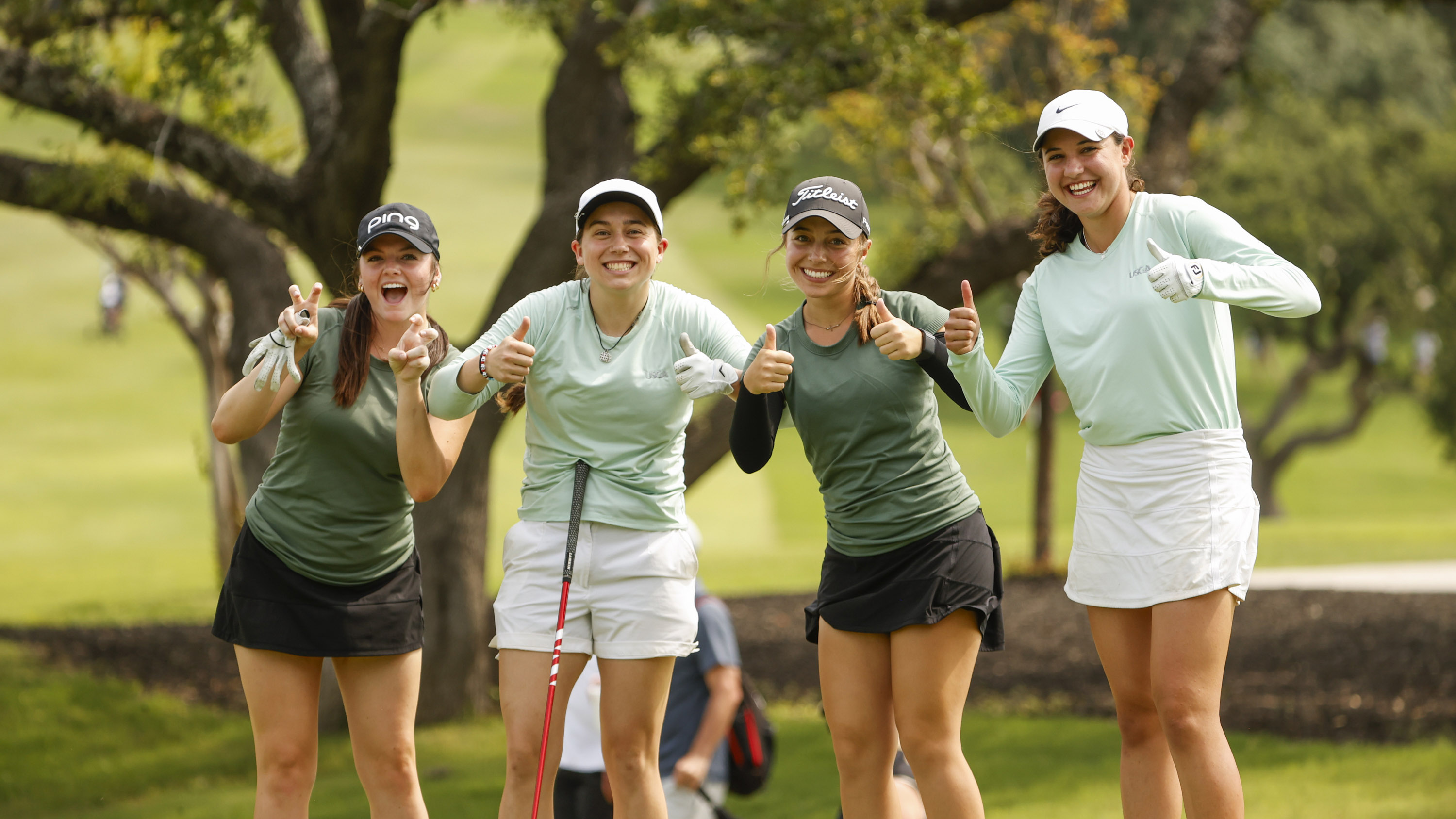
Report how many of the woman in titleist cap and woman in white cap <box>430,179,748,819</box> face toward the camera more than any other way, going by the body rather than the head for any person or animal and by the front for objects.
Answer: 2

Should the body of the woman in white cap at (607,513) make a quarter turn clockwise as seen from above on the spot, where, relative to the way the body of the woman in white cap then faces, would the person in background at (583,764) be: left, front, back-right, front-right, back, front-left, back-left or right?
right

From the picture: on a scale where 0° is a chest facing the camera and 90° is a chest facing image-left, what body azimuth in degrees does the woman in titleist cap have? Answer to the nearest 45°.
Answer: approximately 0°

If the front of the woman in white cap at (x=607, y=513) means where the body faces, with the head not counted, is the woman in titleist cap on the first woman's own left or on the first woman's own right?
on the first woman's own left

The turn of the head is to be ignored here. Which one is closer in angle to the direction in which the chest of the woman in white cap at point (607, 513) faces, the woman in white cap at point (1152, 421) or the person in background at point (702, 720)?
the woman in white cap

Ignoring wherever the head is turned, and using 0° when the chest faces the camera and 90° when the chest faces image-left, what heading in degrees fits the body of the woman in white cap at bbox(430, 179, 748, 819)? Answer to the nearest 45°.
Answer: approximately 0°

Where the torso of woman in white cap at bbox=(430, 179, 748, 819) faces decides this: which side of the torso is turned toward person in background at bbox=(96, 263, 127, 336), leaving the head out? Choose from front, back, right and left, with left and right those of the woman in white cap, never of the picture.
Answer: back

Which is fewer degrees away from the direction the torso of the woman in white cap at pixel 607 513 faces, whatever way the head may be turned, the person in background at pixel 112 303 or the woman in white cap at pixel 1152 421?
the woman in white cap

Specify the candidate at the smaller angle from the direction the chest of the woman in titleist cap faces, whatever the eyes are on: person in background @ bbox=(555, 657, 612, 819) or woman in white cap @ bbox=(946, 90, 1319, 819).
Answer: the woman in white cap

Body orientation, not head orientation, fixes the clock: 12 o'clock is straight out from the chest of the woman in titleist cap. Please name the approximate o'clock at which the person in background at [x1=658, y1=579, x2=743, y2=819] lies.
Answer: The person in background is roughly at 5 o'clock from the woman in titleist cap.

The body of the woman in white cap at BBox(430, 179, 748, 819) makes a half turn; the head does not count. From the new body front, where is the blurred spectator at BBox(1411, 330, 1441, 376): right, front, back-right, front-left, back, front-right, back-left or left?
front-right
